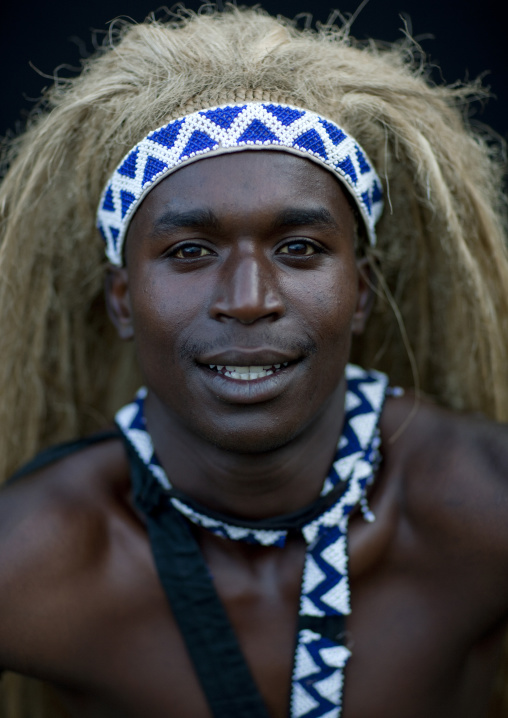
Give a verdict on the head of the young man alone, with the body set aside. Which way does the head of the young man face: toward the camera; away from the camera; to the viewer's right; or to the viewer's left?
toward the camera

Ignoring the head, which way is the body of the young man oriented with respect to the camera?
toward the camera
